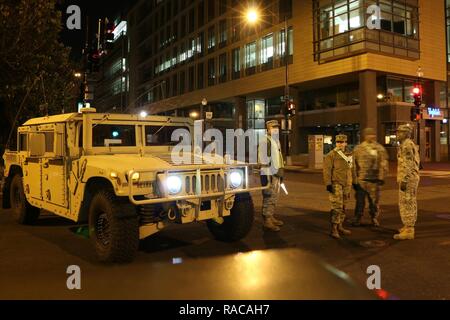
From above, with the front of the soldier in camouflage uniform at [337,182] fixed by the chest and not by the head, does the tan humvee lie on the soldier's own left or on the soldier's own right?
on the soldier's own right

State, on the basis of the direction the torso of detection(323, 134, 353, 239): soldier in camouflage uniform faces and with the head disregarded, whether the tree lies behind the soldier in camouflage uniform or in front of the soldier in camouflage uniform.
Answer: behind

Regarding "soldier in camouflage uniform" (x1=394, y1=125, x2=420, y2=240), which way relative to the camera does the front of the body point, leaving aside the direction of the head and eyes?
to the viewer's left

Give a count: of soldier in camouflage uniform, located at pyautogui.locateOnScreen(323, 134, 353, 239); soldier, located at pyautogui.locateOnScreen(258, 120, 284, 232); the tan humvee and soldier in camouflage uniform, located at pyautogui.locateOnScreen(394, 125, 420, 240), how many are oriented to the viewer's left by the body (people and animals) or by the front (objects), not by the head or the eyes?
1

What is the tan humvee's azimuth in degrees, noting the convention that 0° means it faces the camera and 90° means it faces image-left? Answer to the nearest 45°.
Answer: approximately 315°

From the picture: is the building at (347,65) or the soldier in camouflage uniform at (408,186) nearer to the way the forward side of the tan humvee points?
the soldier in camouflage uniform
